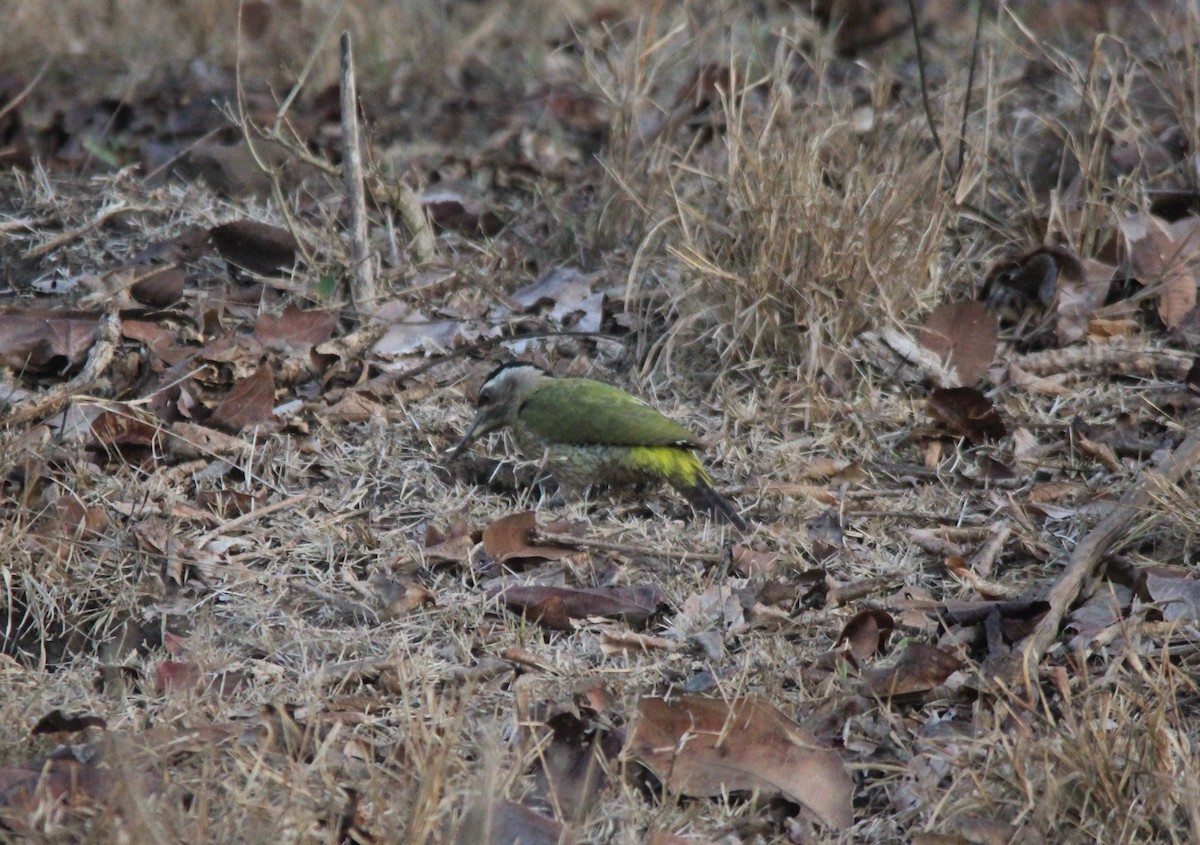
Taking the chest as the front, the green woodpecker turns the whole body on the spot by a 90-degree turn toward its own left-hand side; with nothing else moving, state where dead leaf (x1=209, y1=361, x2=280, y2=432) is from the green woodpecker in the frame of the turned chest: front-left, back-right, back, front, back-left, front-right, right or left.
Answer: right

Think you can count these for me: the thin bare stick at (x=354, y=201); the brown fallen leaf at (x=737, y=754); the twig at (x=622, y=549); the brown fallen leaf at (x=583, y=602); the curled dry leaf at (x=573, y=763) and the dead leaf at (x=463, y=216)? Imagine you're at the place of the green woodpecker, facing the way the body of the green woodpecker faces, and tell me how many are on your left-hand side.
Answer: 4

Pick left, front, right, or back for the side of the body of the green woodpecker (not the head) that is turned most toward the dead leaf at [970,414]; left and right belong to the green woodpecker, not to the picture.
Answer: back

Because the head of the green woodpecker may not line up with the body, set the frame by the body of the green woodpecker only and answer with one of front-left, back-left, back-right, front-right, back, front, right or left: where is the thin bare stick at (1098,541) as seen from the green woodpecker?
back-left

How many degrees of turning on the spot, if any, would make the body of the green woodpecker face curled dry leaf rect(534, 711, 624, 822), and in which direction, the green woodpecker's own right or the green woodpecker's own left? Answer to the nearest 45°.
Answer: approximately 90° to the green woodpecker's own left

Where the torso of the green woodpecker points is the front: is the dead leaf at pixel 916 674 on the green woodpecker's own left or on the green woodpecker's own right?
on the green woodpecker's own left

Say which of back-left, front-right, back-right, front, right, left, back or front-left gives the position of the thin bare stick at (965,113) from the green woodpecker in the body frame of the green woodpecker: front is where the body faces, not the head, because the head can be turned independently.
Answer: back-right

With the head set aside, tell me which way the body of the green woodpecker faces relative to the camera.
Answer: to the viewer's left

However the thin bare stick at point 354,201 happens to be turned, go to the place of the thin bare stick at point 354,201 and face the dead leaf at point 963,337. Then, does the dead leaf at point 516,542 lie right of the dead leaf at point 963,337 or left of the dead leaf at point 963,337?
right

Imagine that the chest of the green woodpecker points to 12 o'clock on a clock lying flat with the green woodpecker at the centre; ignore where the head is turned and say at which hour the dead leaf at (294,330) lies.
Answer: The dead leaf is roughly at 1 o'clock from the green woodpecker.

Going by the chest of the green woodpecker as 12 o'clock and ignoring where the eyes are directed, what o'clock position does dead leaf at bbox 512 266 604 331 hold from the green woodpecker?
The dead leaf is roughly at 3 o'clock from the green woodpecker.

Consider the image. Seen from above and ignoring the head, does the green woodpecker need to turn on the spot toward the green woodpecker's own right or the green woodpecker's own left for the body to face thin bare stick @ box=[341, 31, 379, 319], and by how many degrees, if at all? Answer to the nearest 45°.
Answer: approximately 45° to the green woodpecker's own right

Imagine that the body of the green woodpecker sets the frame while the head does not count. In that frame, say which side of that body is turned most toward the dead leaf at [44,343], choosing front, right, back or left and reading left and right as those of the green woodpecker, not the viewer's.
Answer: front

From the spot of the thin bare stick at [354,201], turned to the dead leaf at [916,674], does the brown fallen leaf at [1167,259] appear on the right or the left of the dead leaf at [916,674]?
left

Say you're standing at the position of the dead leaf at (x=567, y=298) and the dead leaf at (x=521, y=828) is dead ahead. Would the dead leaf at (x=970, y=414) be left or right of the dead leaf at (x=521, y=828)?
left

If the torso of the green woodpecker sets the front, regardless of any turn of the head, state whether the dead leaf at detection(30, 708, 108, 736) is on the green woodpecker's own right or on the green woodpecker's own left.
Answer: on the green woodpecker's own left
